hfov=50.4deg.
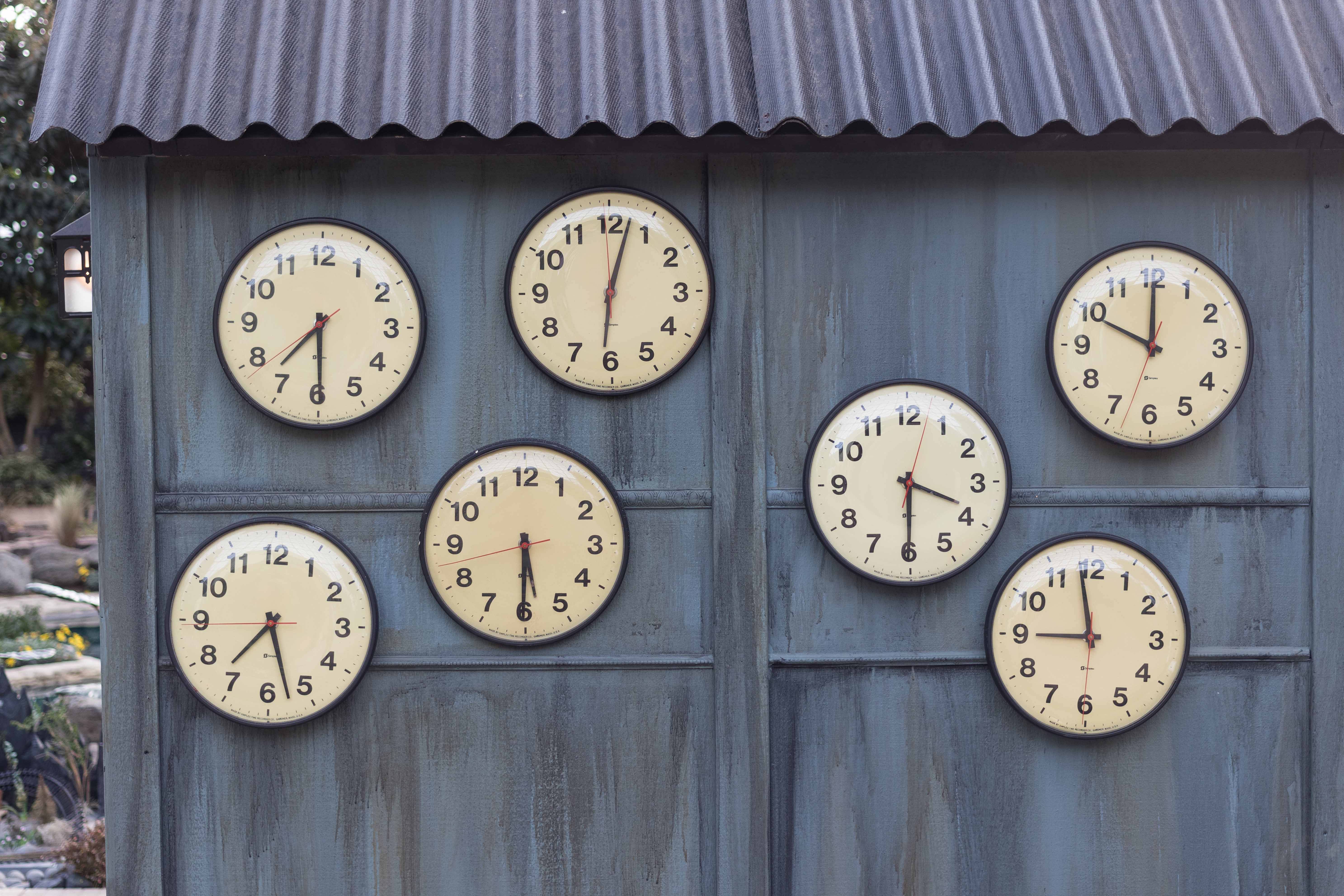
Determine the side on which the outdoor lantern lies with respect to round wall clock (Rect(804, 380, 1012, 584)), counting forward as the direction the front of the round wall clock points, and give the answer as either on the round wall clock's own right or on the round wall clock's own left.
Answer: on the round wall clock's own right

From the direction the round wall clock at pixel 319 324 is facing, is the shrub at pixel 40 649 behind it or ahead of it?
behind

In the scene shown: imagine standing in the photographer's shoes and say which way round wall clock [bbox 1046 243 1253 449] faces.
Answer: facing the viewer

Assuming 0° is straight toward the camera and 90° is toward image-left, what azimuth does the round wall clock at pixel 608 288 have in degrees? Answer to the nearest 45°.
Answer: approximately 0°

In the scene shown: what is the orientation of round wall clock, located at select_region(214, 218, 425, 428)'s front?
toward the camera

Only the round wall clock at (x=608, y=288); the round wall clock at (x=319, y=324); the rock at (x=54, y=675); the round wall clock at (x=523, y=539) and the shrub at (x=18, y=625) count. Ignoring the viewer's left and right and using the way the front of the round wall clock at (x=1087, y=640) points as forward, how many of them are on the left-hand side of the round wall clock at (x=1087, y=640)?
0

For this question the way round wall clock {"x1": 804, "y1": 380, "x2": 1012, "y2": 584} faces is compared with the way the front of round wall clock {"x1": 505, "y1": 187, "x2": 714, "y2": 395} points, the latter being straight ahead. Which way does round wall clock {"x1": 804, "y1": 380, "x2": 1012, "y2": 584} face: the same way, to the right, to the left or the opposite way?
the same way

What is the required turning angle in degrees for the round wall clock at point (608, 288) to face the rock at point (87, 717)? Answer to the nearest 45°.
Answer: approximately 135° to its right

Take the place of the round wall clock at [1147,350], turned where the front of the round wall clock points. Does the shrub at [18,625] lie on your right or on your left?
on your right

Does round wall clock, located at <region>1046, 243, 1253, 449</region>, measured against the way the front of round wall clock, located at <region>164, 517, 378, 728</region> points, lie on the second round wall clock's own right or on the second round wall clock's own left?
on the second round wall clock's own left

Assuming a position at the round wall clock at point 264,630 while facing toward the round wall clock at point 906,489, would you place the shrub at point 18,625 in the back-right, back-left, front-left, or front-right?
back-left

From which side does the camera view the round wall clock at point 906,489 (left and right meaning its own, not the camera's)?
front
